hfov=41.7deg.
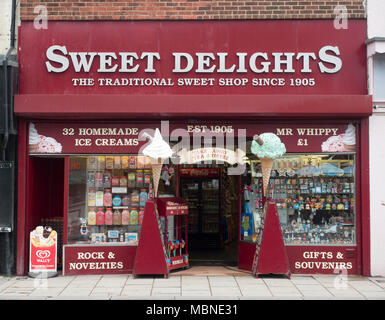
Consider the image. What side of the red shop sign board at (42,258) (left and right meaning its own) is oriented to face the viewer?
front

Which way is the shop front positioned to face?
toward the camera

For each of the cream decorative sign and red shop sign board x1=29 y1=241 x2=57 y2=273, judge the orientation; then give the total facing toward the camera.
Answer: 2

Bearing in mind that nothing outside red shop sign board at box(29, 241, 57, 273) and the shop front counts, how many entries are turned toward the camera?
2

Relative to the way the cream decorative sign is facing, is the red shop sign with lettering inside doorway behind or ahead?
behind

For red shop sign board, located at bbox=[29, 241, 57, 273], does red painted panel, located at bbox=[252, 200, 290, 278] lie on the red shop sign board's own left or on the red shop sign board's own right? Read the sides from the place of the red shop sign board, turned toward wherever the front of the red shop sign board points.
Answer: on the red shop sign board's own left

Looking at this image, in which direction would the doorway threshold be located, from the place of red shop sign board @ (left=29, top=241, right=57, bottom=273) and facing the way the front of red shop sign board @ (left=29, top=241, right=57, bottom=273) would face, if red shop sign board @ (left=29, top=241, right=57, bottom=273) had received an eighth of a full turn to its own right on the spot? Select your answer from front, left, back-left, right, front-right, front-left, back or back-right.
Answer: back-left

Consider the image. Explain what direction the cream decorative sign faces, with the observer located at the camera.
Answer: facing the viewer
